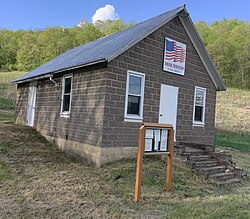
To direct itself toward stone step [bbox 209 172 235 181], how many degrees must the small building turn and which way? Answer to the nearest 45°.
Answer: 0° — it already faces it

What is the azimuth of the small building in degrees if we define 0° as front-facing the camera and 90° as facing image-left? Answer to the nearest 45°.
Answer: approximately 315°

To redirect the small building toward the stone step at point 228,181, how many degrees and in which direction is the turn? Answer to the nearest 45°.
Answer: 0° — it already faces it
